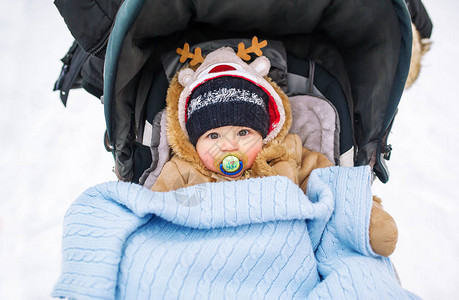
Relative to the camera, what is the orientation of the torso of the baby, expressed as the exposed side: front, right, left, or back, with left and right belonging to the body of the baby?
front

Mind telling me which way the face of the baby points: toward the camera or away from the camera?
toward the camera
